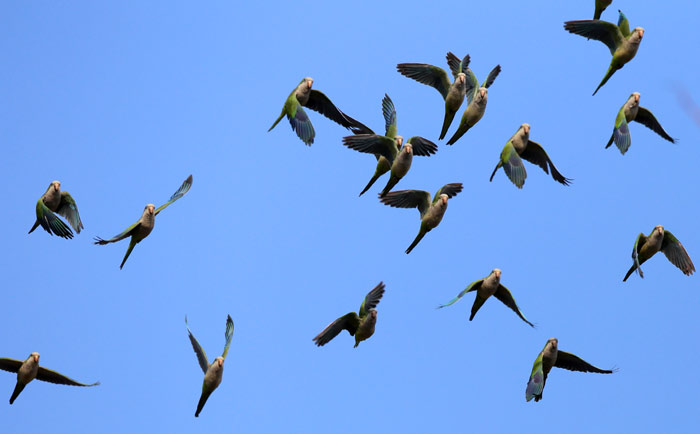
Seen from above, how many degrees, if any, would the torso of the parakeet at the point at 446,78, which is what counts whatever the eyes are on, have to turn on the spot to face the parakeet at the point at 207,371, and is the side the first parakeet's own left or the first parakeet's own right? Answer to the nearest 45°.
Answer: approximately 135° to the first parakeet's own right

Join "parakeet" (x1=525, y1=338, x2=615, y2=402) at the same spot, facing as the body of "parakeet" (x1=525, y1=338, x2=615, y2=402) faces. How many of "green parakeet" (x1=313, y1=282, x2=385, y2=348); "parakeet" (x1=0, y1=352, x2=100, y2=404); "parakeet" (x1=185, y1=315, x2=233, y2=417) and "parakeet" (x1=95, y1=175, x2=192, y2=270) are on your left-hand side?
0

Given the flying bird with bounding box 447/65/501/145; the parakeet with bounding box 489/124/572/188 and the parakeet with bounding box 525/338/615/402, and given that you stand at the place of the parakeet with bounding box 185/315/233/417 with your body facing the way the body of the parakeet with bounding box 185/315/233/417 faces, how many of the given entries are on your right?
0

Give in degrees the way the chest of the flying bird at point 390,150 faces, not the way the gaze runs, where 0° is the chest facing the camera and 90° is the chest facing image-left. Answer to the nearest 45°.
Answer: approximately 315°

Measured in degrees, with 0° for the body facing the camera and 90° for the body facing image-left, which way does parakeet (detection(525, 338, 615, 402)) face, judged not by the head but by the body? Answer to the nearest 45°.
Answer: approximately 315°

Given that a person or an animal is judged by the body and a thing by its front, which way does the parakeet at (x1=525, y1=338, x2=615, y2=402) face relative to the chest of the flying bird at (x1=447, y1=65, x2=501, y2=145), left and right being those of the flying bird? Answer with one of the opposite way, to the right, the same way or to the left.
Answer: the same way

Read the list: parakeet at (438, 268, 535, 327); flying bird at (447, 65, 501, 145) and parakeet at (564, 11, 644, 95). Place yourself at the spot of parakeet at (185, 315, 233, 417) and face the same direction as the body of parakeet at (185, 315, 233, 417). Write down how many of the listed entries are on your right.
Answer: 0

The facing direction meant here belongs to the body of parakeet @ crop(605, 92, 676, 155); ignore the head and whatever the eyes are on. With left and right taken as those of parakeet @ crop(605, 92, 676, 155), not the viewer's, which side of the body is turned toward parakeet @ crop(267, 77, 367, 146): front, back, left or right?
right

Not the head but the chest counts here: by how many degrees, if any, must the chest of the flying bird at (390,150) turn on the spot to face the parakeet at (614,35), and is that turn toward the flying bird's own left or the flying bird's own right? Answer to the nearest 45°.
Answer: approximately 45° to the flying bird's own left

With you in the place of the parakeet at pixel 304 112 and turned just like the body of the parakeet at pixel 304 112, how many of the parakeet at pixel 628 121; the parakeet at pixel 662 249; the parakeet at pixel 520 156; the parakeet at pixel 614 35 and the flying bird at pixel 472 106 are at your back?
0

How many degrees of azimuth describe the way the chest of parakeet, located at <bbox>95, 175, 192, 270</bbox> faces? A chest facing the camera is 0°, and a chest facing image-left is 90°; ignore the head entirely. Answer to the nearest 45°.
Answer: approximately 315°

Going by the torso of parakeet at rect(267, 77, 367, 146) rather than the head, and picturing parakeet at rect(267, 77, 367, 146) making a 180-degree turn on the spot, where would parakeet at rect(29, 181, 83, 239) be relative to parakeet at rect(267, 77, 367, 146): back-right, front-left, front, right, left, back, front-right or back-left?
front-left

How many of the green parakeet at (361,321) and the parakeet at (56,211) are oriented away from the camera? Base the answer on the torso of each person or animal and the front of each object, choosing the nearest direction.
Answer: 0

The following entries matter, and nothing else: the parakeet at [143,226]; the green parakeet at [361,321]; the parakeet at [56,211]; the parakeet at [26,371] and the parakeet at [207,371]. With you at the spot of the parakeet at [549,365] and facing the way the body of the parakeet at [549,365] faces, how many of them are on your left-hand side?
0

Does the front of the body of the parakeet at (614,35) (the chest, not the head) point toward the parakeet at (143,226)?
no

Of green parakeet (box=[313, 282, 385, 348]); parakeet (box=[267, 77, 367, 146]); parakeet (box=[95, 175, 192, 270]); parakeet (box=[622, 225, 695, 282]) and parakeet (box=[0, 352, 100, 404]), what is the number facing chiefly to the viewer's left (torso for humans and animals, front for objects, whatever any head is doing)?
0

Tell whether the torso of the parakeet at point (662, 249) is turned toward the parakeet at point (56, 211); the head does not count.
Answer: no
